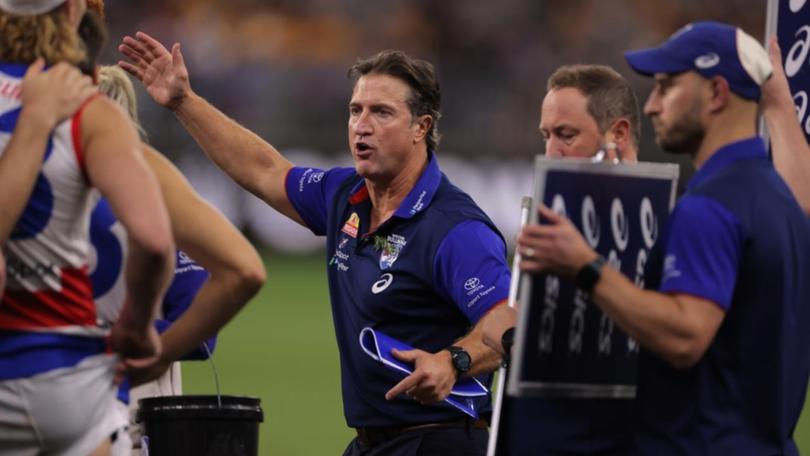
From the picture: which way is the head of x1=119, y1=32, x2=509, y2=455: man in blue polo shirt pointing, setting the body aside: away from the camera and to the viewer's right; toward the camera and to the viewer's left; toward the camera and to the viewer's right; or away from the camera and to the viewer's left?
toward the camera and to the viewer's left

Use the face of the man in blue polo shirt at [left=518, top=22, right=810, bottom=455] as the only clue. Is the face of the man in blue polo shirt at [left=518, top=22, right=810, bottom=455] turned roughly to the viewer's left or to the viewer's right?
to the viewer's left

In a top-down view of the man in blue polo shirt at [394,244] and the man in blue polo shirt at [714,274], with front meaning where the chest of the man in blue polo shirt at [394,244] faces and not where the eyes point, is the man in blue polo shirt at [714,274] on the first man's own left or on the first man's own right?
on the first man's own left

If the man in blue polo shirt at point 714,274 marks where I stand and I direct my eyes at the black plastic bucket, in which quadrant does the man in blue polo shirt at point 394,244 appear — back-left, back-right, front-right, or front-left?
front-right

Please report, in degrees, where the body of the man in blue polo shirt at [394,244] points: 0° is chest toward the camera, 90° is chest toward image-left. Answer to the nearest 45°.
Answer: approximately 45°
